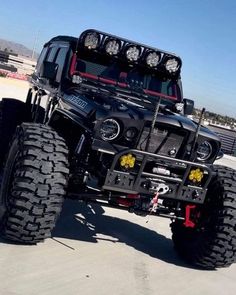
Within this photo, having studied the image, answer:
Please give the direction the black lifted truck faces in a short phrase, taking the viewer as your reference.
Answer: facing the viewer and to the right of the viewer
